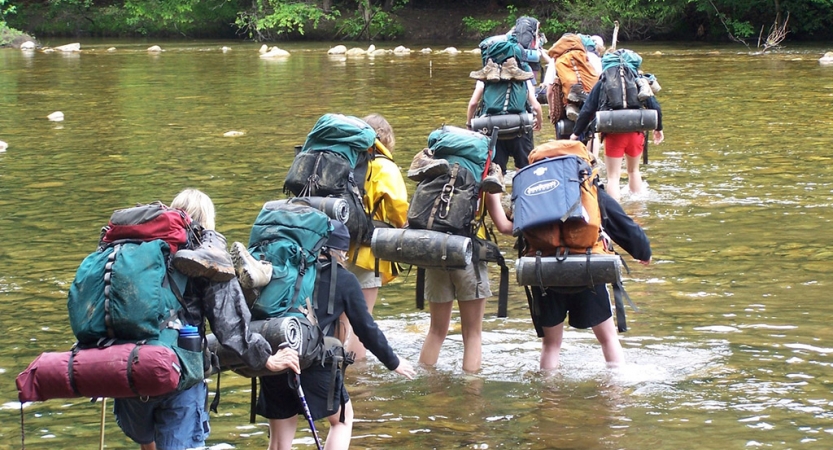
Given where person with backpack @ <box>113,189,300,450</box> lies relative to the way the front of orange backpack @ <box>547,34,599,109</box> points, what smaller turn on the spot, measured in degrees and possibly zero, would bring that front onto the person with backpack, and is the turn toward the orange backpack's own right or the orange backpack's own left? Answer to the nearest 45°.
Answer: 0° — it already faces them

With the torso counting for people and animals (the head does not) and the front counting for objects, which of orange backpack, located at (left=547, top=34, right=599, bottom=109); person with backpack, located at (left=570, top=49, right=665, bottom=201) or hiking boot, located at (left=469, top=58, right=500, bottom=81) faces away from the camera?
the person with backpack

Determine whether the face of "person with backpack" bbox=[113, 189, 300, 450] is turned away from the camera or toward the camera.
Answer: away from the camera

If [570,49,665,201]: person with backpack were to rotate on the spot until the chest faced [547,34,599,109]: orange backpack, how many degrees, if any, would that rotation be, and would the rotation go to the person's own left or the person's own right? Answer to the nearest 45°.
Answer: approximately 45° to the person's own left

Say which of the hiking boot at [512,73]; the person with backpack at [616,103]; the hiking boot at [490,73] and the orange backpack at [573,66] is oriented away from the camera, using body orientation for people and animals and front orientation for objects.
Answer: the person with backpack

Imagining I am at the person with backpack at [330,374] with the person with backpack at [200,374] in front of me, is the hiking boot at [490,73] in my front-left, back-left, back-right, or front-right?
back-right

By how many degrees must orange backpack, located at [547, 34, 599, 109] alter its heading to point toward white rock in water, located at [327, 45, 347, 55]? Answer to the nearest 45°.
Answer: approximately 180°

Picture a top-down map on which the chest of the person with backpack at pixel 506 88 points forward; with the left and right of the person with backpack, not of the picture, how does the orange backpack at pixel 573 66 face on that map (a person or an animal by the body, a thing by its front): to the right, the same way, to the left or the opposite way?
the opposite way

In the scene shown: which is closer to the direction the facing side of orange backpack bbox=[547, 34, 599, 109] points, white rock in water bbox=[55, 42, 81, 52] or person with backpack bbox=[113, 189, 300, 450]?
the person with backpack

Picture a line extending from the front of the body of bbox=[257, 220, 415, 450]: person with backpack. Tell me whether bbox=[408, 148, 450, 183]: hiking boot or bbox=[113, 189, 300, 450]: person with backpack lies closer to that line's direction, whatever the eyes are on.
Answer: the hiking boot

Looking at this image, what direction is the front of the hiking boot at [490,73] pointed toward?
to the viewer's left

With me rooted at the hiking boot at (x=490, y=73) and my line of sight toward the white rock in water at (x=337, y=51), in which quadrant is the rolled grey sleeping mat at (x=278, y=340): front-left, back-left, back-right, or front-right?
back-left

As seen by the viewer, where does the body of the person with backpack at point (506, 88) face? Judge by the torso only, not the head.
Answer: away from the camera
